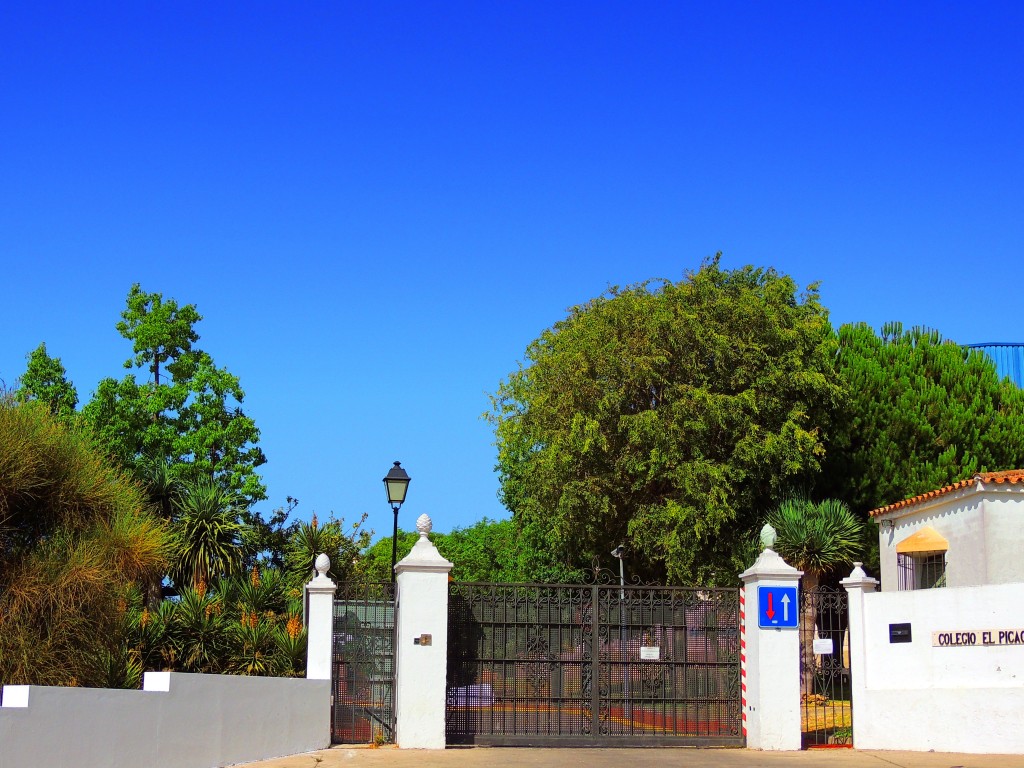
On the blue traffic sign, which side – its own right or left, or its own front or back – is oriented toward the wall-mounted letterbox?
left

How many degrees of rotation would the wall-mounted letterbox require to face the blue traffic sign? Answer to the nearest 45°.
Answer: approximately 90° to its right

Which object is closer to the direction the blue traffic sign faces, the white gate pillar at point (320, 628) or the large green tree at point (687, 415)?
the white gate pillar

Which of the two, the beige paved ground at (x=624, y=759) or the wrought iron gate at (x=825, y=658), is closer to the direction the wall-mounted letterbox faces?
the beige paved ground

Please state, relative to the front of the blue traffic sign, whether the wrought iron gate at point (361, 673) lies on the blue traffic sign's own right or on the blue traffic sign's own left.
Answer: on the blue traffic sign's own right

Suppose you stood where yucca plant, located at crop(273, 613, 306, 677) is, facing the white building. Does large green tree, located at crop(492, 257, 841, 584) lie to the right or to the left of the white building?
left

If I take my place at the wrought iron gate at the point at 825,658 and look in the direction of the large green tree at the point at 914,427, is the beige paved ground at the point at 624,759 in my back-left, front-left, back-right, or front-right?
back-left

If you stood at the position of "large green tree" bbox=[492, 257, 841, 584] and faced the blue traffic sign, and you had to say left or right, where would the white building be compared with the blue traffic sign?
left

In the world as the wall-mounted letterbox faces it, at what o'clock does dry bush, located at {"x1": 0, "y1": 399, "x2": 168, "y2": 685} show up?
The dry bush is roughly at 2 o'clock from the wall-mounted letterbox.

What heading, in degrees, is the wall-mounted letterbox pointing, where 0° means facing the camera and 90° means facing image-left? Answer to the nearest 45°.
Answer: approximately 0°

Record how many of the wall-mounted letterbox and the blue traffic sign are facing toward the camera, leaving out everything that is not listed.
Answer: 2
